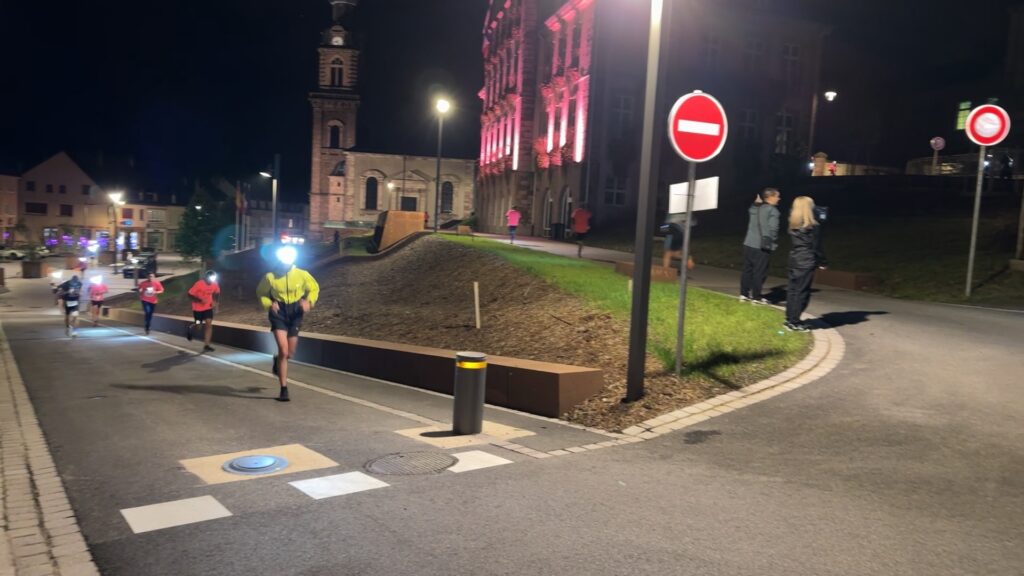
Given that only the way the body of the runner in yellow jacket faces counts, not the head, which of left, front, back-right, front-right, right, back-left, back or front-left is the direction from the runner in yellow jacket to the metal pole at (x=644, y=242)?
front-left

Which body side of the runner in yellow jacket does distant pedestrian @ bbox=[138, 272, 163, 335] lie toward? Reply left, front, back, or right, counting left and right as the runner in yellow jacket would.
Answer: back

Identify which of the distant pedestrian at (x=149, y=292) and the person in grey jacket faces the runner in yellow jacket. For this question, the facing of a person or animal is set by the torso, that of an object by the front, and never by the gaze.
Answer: the distant pedestrian

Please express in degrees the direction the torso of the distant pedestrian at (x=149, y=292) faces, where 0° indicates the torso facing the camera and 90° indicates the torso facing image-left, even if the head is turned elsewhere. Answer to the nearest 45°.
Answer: approximately 0°

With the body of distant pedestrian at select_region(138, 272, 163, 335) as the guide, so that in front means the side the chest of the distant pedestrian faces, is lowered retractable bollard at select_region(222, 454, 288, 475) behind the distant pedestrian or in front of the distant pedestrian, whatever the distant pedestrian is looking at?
in front

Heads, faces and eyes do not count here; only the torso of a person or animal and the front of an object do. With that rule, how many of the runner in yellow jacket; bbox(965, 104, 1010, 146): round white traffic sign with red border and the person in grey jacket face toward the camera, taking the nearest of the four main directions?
2

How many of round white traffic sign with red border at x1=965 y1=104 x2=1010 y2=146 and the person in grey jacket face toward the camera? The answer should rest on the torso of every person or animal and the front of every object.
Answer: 1

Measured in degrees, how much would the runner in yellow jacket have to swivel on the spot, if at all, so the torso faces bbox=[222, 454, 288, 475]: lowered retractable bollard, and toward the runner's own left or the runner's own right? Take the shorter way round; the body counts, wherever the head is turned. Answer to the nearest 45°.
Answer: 0° — they already face it

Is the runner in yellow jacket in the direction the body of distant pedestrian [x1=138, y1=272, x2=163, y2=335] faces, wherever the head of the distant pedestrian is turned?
yes
